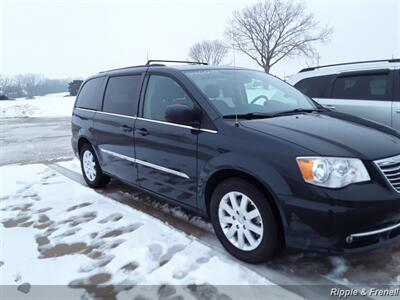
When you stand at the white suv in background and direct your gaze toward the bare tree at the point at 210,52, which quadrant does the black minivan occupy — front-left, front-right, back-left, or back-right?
back-left

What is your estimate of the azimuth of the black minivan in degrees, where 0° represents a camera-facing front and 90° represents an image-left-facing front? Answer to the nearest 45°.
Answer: approximately 315°

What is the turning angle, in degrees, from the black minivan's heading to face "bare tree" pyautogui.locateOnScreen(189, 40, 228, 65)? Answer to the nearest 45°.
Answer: approximately 135° to its left

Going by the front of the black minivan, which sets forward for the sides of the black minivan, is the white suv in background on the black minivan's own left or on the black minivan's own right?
on the black minivan's own left
